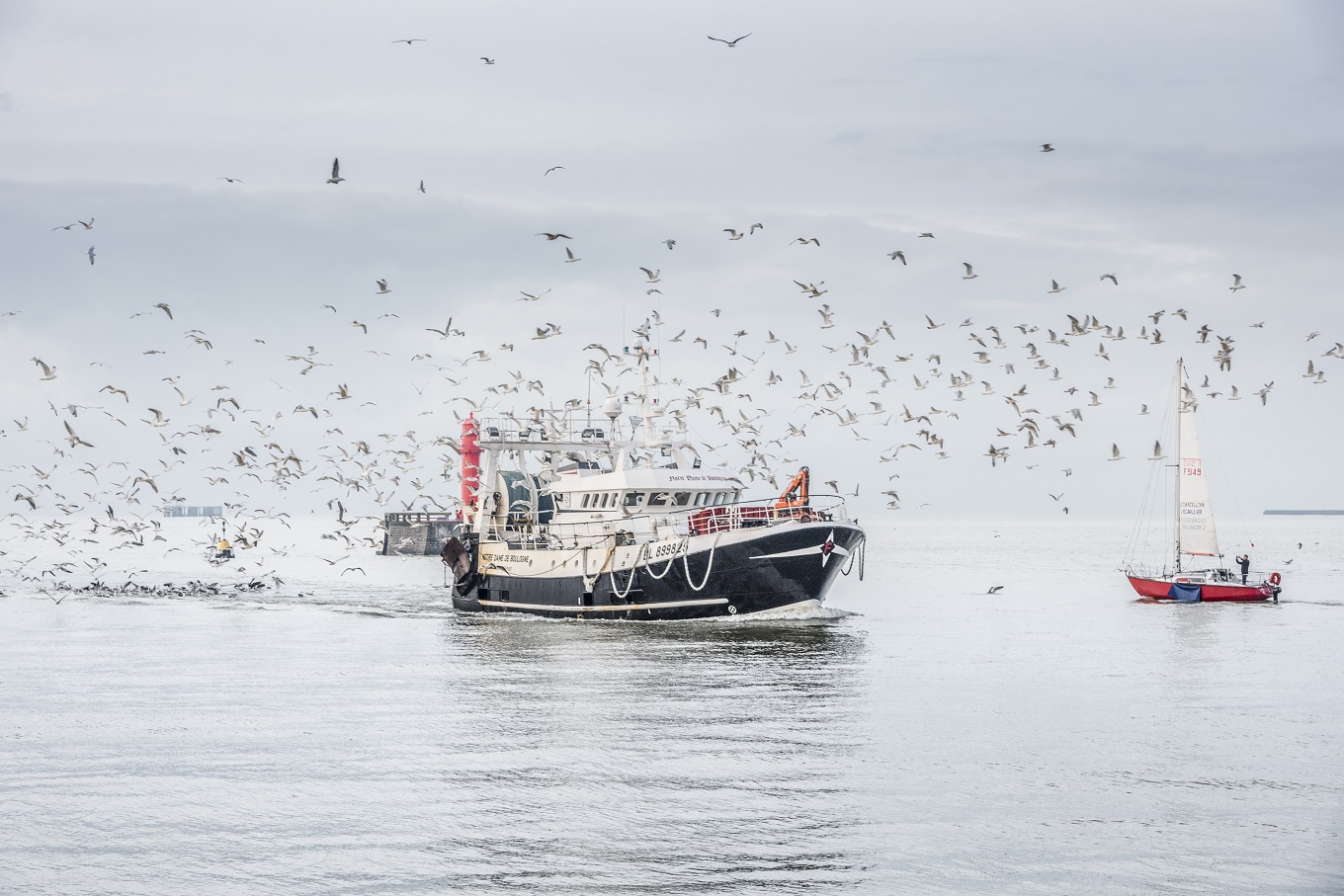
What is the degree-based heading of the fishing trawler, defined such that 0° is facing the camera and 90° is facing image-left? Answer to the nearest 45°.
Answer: approximately 315°
